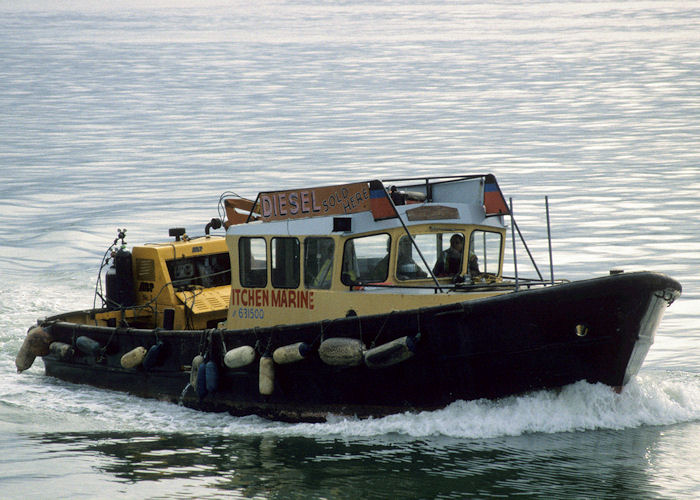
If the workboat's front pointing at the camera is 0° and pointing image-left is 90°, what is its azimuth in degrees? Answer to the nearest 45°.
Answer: approximately 315°
